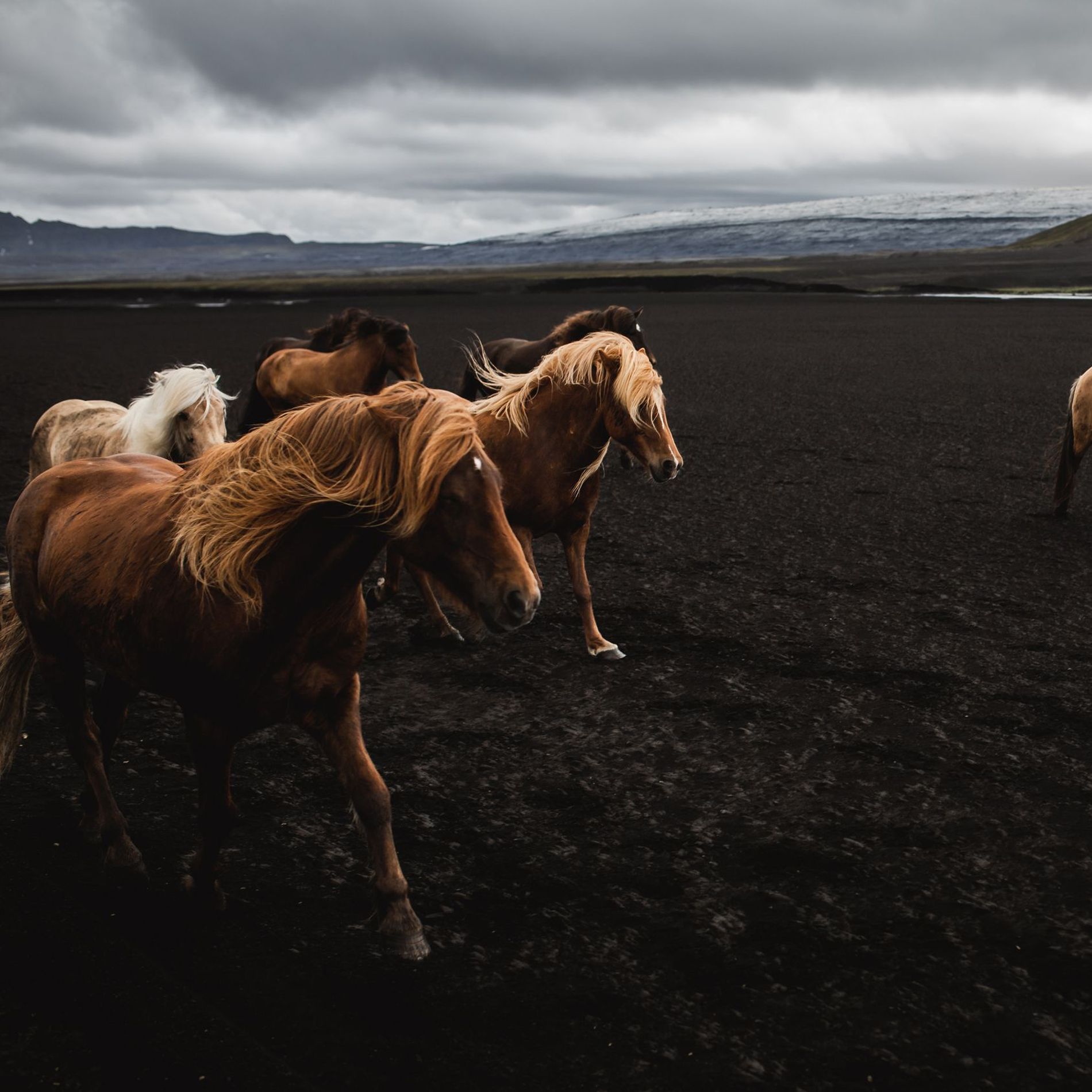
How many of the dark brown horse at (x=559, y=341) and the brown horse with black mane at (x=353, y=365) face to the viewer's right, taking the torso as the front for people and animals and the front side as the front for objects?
2

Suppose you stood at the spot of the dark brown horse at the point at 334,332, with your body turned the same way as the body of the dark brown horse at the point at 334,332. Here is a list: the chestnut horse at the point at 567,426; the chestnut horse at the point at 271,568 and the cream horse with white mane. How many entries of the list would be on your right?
3

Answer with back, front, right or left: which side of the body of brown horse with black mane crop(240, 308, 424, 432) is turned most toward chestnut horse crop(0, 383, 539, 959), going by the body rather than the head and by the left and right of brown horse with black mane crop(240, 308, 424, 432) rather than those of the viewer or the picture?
right

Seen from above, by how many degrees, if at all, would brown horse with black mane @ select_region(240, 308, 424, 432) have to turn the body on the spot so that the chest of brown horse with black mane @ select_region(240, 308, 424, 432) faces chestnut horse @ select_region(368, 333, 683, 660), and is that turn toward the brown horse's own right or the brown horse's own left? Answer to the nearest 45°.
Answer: approximately 90° to the brown horse's own right

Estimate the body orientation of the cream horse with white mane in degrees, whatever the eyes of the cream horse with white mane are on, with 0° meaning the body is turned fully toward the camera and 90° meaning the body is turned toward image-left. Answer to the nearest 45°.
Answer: approximately 315°

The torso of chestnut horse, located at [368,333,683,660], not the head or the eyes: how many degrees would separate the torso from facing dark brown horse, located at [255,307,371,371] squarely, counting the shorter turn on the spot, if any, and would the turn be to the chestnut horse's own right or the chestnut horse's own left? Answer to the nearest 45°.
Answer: approximately 135° to the chestnut horse's own left

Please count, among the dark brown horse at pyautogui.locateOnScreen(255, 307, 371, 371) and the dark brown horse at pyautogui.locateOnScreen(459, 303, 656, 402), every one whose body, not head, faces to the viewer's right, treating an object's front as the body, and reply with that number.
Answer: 2

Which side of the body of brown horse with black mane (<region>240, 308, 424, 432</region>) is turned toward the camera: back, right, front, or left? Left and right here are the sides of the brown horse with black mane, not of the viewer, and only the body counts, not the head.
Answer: right

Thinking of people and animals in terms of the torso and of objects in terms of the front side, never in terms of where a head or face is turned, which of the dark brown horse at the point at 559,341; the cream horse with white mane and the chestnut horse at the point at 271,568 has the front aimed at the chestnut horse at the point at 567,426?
the cream horse with white mane

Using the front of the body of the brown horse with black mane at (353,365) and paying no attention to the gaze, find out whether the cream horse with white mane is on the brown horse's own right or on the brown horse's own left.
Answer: on the brown horse's own right

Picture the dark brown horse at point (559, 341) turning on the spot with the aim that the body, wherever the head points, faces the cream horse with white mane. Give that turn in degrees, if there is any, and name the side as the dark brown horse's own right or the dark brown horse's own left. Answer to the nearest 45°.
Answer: approximately 135° to the dark brown horse's own right

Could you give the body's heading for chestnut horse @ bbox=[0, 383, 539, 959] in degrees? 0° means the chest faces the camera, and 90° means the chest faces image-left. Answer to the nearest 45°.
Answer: approximately 315°

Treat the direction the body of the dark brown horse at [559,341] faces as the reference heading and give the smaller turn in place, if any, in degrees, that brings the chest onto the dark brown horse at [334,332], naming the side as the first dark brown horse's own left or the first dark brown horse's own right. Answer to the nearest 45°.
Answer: approximately 135° to the first dark brown horse's own left

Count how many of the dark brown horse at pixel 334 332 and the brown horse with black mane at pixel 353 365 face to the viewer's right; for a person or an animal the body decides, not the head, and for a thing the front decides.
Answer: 2

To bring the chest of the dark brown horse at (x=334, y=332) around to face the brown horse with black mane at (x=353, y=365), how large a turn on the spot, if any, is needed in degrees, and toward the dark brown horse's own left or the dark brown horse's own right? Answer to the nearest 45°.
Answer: approximately 90° to the dark brown horse's own right
